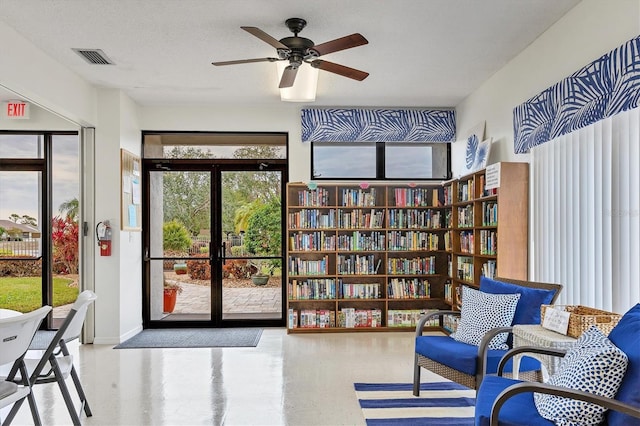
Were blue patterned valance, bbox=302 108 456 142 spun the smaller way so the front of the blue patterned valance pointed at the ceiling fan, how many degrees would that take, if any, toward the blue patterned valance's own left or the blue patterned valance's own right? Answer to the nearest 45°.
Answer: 0° — it already faces it

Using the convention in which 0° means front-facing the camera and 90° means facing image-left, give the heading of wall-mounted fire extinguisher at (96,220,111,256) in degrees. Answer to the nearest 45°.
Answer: approximately 0°

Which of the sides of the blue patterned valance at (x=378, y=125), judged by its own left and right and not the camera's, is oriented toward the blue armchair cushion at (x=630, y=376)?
front

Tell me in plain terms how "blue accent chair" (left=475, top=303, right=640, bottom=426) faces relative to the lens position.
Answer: facing to the left of the viewer

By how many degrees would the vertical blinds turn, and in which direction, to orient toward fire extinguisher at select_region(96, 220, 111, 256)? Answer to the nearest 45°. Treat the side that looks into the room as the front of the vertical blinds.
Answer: approximately 45° to its right

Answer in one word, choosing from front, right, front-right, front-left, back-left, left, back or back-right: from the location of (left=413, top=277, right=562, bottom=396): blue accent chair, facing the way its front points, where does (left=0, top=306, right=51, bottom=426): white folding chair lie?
front

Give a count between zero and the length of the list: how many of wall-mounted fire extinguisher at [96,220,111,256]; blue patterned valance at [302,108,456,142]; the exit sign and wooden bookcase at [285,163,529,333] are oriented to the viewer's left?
0

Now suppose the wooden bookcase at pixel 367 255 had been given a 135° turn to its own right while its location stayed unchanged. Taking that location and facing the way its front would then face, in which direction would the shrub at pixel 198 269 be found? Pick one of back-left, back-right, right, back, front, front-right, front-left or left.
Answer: front-left

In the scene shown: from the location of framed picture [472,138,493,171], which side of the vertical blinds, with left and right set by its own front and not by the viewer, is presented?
right

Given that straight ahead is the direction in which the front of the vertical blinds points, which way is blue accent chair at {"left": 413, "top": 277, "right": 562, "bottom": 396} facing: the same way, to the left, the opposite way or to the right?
the same way

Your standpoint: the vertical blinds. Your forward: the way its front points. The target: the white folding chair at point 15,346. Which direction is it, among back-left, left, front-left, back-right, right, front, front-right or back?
front

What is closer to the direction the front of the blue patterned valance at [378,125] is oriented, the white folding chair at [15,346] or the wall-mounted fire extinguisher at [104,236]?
the white folding chair

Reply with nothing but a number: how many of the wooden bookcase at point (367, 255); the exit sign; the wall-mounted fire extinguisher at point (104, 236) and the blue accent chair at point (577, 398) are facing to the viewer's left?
1

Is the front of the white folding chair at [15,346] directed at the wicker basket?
no
